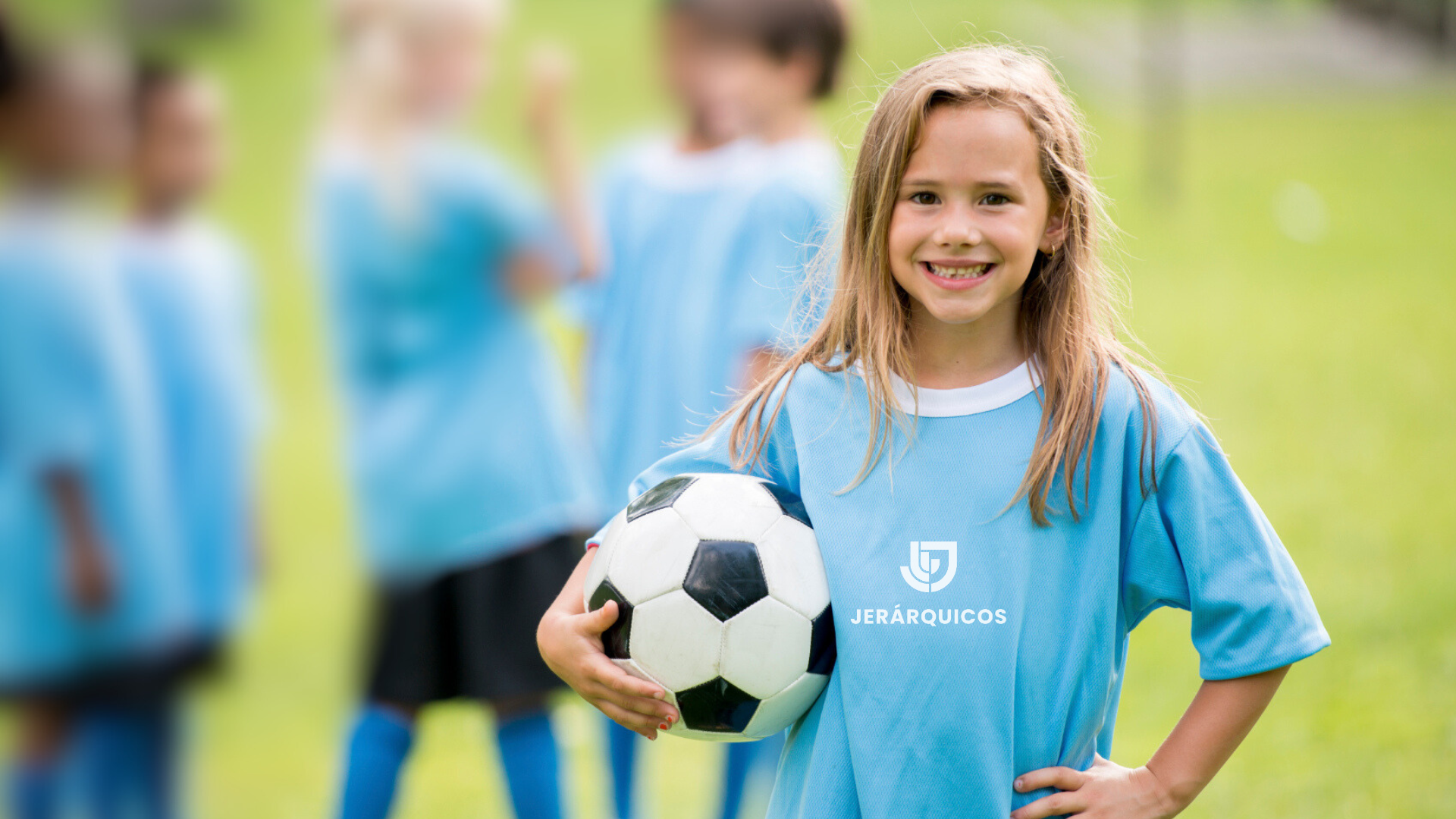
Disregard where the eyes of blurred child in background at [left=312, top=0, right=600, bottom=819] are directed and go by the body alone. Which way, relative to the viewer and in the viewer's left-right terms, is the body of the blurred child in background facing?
facing the viewer and to the right of the viewer

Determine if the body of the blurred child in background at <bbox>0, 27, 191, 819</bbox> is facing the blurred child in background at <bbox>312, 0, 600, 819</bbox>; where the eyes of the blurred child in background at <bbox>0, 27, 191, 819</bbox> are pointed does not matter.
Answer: yes

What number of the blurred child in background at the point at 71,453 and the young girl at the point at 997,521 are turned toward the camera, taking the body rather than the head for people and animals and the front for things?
1

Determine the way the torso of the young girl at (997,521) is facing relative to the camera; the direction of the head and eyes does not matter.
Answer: toward the camera

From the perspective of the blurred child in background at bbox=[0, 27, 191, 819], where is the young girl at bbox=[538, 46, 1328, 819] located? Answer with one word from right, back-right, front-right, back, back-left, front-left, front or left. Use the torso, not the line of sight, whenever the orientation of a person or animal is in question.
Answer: front-right

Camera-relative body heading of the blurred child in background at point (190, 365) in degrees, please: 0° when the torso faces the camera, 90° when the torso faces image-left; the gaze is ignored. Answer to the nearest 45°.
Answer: approximately 315°

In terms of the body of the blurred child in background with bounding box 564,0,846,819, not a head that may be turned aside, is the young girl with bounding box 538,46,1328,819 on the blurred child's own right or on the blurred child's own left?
on the blurred child's own left

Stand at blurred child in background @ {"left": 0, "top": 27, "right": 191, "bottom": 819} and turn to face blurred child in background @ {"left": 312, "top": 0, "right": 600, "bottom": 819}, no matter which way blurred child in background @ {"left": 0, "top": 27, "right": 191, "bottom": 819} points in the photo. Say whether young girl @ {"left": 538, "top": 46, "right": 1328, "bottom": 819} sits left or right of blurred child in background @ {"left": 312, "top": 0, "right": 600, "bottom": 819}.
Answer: right
